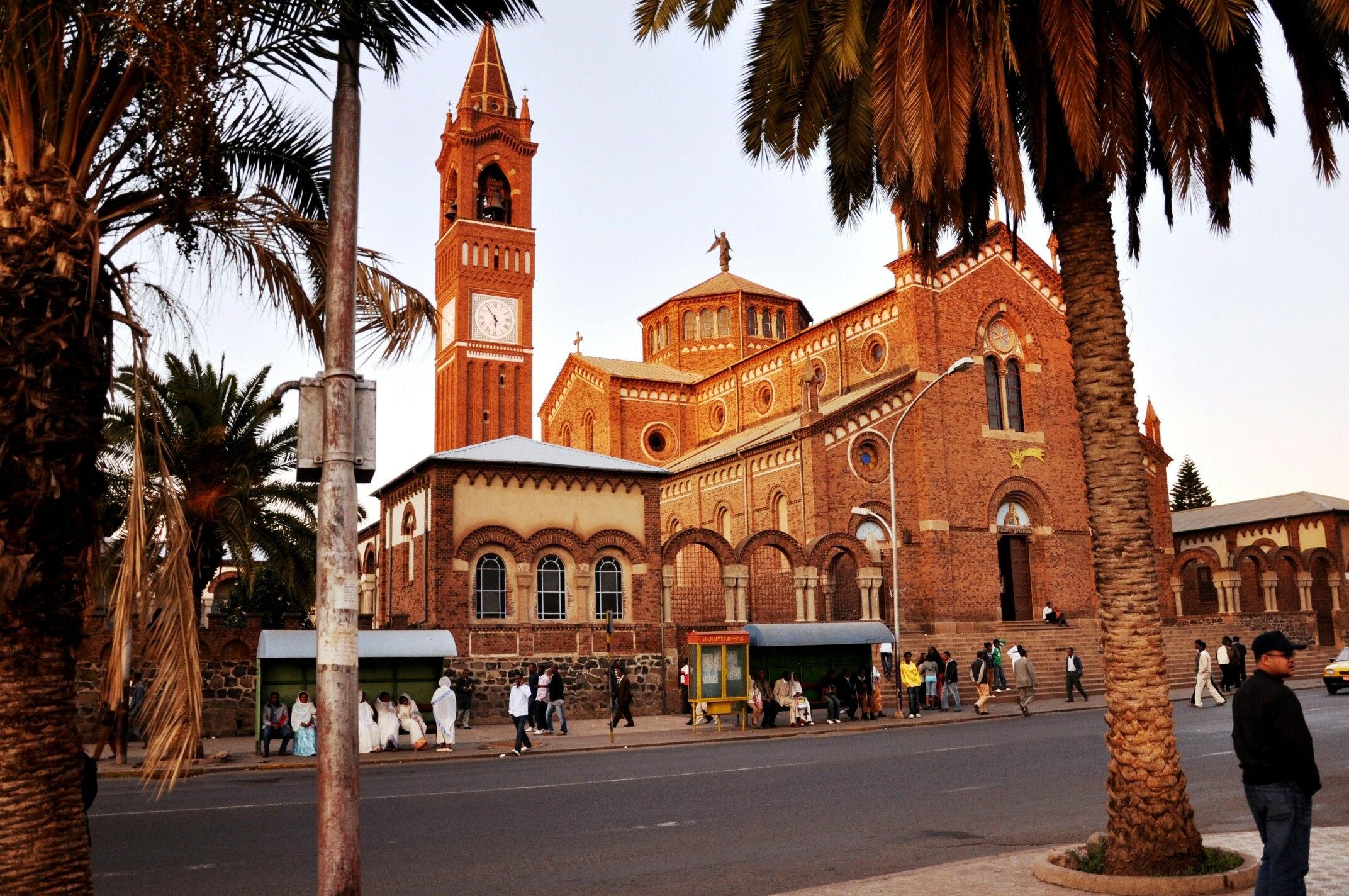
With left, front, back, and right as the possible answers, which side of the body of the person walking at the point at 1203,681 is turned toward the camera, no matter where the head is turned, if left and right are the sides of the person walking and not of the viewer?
left

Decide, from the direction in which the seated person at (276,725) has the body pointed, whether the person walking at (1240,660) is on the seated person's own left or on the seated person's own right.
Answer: on the seated person's own left

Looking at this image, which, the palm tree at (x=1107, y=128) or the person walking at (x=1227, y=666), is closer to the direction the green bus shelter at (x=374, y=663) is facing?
the palm tree

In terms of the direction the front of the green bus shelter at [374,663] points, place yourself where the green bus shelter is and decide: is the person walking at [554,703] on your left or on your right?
on your left

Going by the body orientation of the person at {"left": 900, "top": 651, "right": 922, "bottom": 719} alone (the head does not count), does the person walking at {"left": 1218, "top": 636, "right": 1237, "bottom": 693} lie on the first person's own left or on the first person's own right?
on the first person's own left

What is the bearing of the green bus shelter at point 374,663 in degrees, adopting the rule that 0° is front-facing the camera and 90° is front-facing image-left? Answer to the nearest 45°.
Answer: approximately 0°

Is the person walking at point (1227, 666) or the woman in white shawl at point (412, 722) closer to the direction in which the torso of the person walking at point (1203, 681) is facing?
the woman in white shawl

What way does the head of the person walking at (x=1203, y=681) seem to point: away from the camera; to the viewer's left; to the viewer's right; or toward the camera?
to the viewer's left

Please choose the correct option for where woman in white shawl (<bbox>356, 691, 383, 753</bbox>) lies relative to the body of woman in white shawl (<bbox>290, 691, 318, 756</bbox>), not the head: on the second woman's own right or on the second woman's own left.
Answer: on the second woman's own left
